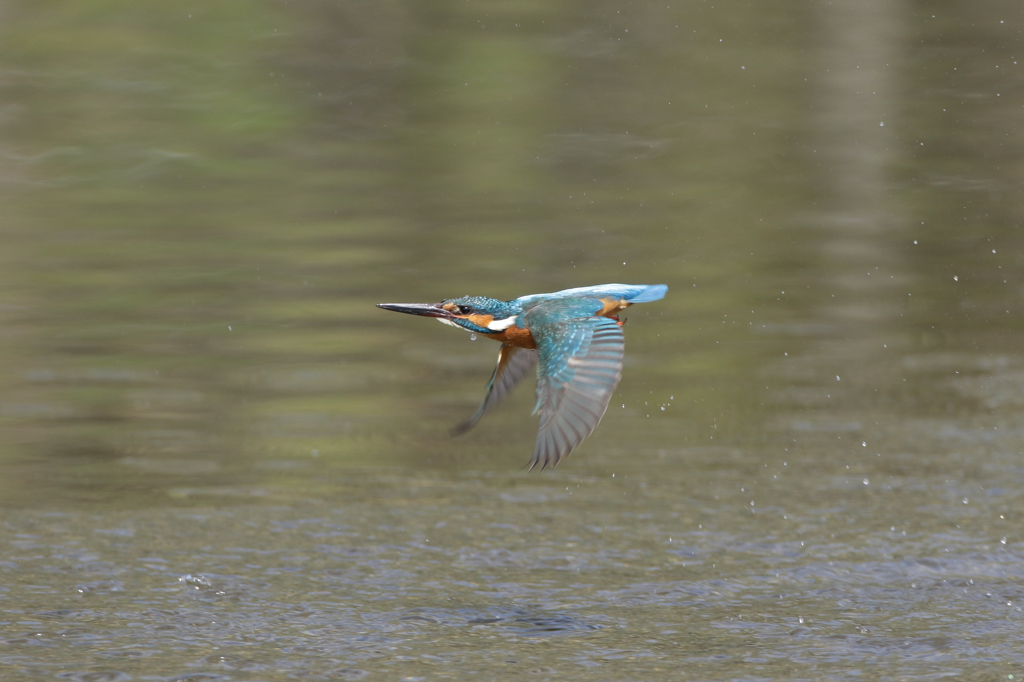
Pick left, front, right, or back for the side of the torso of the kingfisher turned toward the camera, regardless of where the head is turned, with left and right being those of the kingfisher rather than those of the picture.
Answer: left
